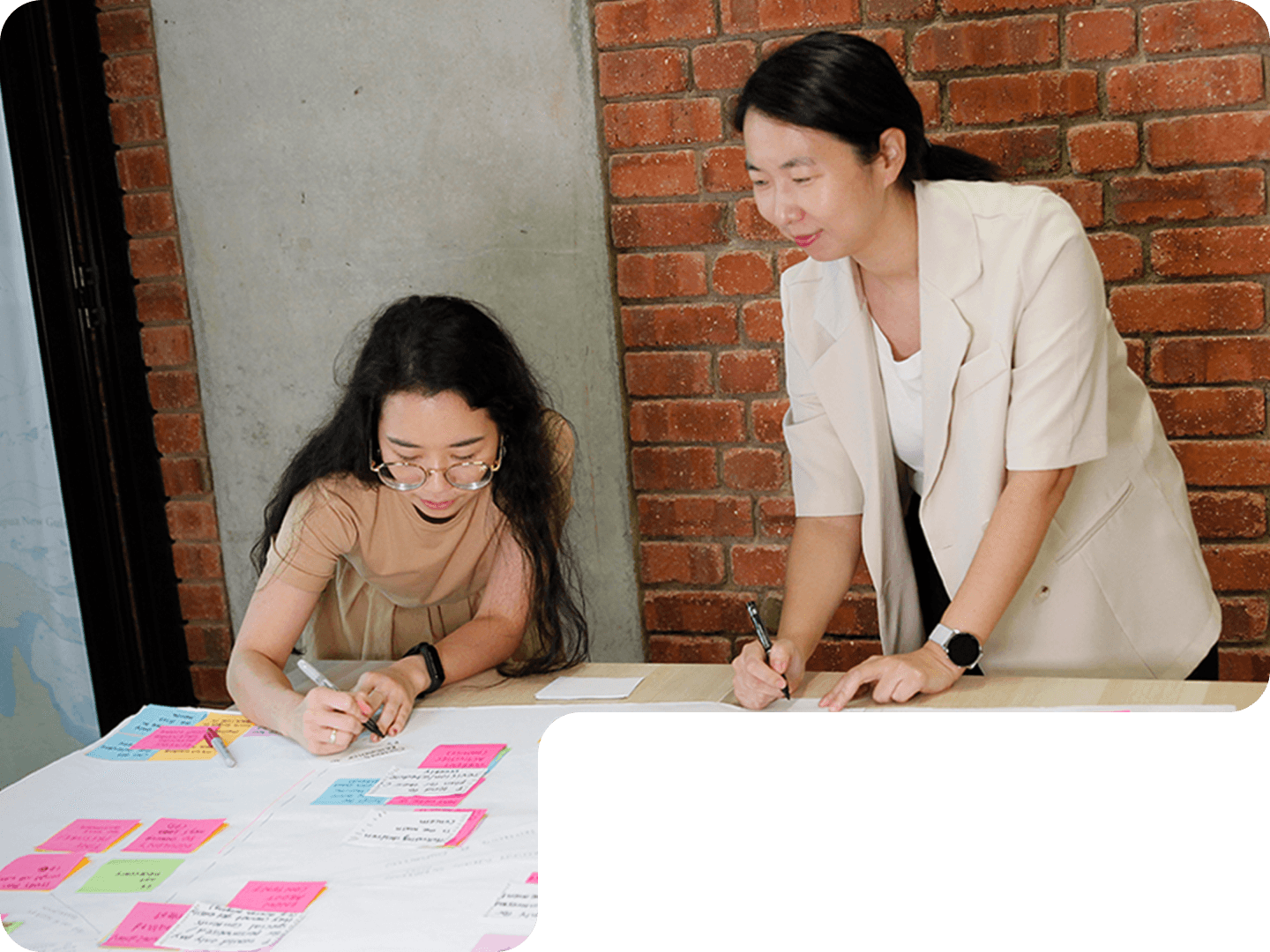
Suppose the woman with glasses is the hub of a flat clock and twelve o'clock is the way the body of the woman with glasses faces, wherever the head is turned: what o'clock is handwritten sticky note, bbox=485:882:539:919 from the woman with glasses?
The handwritten sticky note is roughly at 12 o'clock from the woman with glasses.

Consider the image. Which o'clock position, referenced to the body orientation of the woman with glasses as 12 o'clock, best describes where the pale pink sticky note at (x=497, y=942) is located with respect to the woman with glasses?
The pale pink sticky note is roughly at 12 o'clock from the woman with glasses.

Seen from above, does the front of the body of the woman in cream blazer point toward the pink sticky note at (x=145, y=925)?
yes

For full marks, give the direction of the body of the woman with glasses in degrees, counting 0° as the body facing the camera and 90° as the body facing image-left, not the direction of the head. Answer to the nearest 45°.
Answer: approximately 0°

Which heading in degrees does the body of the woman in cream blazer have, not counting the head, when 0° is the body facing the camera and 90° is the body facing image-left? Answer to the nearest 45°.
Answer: approximately 45°
